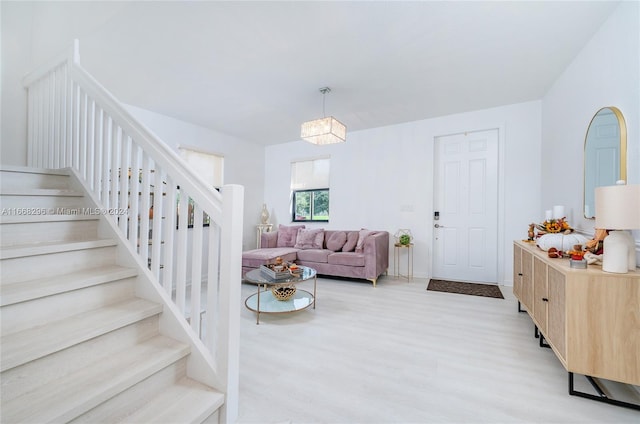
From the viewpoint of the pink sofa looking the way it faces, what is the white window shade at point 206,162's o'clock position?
The white window shade is roughly at 2 o'clock from the pink sofa.

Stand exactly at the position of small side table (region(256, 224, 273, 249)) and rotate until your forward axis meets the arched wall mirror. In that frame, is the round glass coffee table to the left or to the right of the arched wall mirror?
right

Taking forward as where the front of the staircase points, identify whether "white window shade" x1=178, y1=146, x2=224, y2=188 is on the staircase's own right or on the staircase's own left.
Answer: on the staircase's own left

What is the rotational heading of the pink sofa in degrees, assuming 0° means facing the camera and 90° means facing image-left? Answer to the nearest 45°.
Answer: approximately 45°

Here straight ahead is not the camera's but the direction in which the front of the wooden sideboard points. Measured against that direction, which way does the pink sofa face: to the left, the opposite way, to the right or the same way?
to the left

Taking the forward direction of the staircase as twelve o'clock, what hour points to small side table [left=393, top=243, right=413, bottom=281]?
The small side table is roughly at 10 o'clock from the staircase.

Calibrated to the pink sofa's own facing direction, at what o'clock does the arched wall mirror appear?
The arched wall mirror is roughly at 9 o'clock from the pink sofa.

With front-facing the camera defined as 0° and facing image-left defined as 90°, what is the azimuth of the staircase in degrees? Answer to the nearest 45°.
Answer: approximately 315°

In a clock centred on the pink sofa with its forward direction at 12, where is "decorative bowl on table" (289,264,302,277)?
The decorative bowl on table is roughly at 11 o'clock from the pink sofa.

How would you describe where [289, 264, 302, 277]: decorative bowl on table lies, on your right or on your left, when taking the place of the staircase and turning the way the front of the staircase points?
on your left

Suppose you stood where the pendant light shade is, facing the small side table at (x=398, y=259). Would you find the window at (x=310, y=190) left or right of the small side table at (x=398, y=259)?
left

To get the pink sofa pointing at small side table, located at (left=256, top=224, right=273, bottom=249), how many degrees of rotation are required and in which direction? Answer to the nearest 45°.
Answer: approximately 90° to its right

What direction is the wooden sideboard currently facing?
to the viewer's left

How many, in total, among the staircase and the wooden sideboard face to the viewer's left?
1
